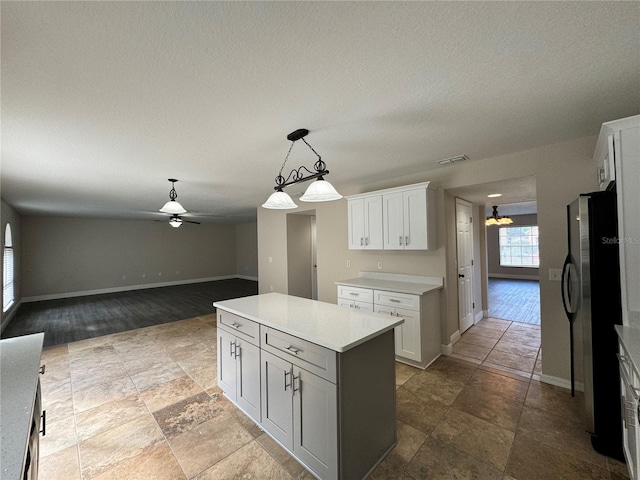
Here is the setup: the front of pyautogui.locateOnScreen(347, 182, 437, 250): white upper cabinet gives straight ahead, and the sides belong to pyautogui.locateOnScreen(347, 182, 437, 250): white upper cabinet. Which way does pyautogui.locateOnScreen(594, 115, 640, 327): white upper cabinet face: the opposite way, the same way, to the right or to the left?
to the right

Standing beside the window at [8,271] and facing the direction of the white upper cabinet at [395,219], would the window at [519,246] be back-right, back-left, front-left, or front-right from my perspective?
front-left

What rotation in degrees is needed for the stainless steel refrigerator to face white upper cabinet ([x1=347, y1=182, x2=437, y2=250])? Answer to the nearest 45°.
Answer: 0° — it already faces it

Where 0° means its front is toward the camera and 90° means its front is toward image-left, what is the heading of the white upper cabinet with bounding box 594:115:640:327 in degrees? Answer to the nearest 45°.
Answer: approximately 90°

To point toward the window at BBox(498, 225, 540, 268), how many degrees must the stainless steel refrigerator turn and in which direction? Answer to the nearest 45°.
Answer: approximately 90° to its right

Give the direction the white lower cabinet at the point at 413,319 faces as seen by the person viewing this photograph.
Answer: facing the viewer and to the left of the viewer

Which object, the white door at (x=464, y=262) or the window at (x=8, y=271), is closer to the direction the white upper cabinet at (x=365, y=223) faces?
the window

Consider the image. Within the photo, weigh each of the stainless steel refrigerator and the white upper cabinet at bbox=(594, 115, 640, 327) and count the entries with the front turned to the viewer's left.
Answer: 2

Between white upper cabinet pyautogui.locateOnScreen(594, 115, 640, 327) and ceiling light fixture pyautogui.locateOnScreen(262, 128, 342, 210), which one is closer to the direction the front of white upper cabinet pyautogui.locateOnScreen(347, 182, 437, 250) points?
the ceiling light fixture

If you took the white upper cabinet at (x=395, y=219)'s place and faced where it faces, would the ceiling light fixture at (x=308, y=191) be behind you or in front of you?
in front

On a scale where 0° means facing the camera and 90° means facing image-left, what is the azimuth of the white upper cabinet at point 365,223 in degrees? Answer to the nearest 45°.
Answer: approximately 45°

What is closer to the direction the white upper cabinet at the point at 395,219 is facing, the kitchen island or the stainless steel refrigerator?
the kitchen island

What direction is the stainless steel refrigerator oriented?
to the viewer's left

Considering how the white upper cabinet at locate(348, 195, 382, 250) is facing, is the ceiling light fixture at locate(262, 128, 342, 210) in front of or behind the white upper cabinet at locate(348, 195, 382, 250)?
in front

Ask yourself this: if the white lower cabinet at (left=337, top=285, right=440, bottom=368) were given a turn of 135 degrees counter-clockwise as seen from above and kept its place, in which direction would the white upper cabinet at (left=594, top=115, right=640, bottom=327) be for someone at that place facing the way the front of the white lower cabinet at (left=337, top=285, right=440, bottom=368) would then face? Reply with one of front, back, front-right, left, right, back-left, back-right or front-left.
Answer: front-right
